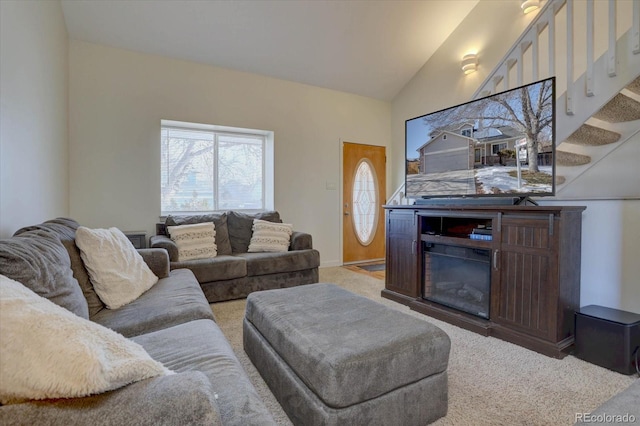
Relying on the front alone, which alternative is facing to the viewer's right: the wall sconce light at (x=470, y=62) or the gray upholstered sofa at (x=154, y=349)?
the gray upholstered sofa

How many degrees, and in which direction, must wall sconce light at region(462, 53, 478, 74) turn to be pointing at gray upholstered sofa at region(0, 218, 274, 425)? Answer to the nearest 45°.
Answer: approximately 45° to its left

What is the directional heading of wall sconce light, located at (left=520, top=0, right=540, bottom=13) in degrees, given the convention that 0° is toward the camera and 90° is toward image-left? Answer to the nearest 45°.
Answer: approximately 45°

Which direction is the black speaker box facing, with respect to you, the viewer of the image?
facing the viewer and to the left of the viewer

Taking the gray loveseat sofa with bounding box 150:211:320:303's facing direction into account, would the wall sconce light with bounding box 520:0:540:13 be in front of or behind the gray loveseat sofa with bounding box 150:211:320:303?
in front

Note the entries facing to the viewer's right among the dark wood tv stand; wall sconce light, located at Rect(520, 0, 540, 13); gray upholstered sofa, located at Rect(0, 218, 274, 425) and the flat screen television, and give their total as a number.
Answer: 1

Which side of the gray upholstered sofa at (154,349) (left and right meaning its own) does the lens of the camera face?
right

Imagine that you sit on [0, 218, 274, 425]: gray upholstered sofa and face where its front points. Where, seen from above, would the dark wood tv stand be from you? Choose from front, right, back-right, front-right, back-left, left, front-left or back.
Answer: front

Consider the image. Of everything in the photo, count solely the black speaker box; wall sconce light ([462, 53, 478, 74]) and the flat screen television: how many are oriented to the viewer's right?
0

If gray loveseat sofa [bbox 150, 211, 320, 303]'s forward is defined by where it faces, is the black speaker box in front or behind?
in front

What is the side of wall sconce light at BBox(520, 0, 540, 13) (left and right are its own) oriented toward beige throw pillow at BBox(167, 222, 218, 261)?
front
